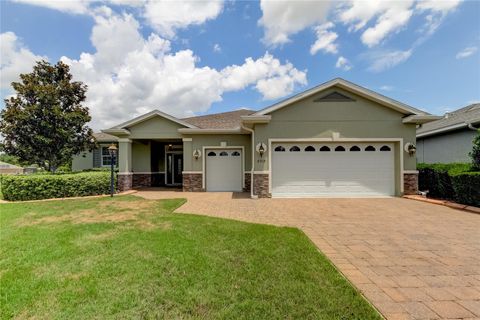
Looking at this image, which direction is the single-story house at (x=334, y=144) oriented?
toward the camera

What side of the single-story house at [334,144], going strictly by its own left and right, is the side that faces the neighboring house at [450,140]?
left

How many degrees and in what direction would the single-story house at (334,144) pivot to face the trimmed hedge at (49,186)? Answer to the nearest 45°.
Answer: approximately 90° to its right

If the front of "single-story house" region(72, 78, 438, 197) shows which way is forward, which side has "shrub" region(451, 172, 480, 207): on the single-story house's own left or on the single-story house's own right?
on the single-story house's own left

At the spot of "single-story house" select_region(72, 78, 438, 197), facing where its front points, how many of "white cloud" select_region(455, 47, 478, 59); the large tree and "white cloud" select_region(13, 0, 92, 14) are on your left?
1

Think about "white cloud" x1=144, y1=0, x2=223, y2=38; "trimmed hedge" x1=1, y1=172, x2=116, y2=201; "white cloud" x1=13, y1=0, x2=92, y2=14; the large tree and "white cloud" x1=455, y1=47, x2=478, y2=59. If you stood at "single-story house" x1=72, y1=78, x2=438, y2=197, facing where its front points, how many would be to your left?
1

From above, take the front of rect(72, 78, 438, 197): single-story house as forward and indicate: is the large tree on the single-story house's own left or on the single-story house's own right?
on the single-story house's own right

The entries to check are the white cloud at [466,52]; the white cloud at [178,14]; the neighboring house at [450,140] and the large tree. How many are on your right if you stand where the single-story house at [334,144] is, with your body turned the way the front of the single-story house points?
2
